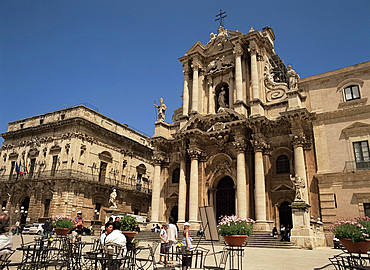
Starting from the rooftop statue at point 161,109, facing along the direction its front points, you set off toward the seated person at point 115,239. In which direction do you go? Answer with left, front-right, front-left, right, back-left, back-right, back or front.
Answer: front-left

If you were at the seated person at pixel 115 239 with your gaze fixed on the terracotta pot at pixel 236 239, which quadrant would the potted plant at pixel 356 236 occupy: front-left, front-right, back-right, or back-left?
front-right

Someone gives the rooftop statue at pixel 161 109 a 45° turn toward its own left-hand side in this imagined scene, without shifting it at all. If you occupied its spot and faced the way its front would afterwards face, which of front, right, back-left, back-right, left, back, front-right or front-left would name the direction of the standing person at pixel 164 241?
front

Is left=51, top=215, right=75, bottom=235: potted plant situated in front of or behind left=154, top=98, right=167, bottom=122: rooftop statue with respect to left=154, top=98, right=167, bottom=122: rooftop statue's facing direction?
in front

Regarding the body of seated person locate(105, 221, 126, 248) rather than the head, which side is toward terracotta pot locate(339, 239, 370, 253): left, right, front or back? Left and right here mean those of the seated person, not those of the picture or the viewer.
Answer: right

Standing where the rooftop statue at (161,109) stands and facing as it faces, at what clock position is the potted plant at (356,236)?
The potted plant is roughly at 10 o'clock from the rooftop statue.

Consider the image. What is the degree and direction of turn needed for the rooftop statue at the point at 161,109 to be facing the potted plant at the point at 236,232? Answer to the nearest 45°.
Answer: approximately 45° to its left

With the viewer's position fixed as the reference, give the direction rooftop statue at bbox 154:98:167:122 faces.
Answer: facing the viewer and to the left of the viewer

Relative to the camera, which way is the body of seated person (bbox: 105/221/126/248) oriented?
away from the camera
